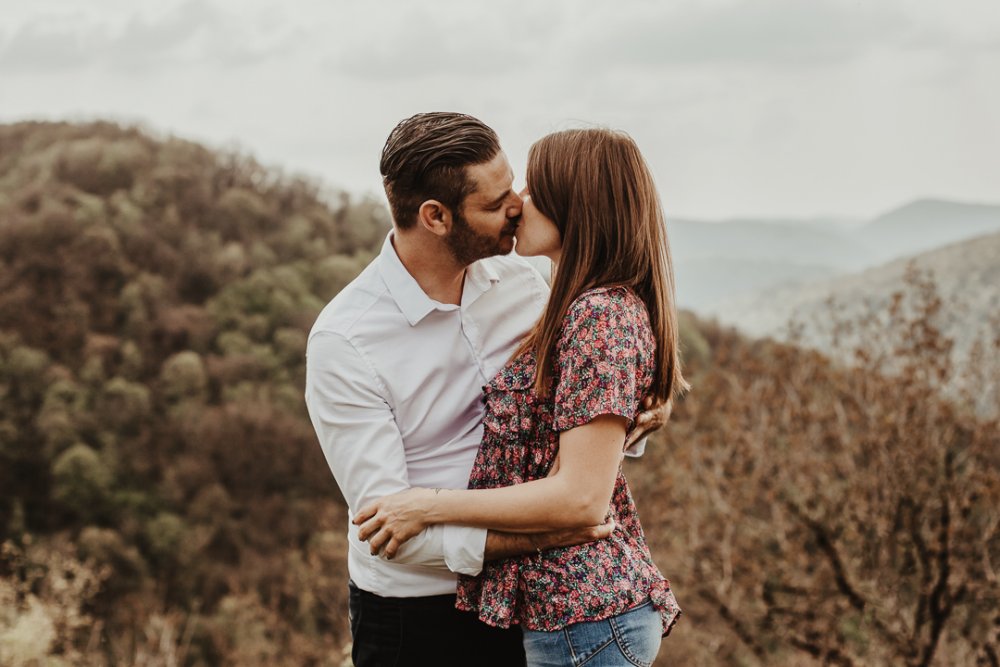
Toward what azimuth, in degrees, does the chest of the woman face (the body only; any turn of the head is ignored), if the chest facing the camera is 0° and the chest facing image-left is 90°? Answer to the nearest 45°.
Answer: approximately 90°

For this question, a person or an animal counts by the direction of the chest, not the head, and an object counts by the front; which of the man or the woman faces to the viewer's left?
the woman

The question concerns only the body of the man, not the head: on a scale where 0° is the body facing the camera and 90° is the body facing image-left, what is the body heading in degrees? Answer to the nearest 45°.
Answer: approximately 315°

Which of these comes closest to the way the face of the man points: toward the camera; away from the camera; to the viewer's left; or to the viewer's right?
to the viewer's right
